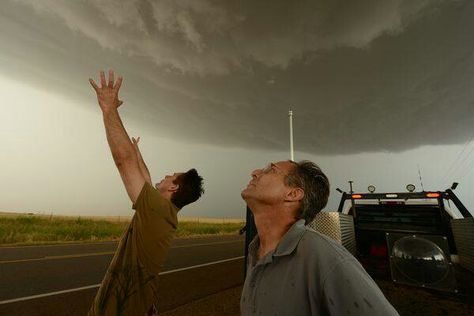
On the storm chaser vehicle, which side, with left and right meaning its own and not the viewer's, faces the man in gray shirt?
back

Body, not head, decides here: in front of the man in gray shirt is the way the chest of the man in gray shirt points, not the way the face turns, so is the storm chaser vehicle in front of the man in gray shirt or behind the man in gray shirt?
behind

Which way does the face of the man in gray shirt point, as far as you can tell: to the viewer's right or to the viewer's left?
to the viewer's left

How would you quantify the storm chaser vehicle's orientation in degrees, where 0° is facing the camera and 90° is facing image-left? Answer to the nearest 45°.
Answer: approximately 180°

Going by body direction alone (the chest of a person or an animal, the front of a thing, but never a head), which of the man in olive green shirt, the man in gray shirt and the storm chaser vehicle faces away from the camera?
the storm chaser vehicle

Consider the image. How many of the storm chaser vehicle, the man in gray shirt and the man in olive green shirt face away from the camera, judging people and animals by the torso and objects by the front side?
1

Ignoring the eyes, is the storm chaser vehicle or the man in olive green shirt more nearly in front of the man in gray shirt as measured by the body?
the man in olive green shirt

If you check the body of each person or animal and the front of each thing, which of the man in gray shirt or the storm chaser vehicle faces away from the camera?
the storm chaser vehicle
